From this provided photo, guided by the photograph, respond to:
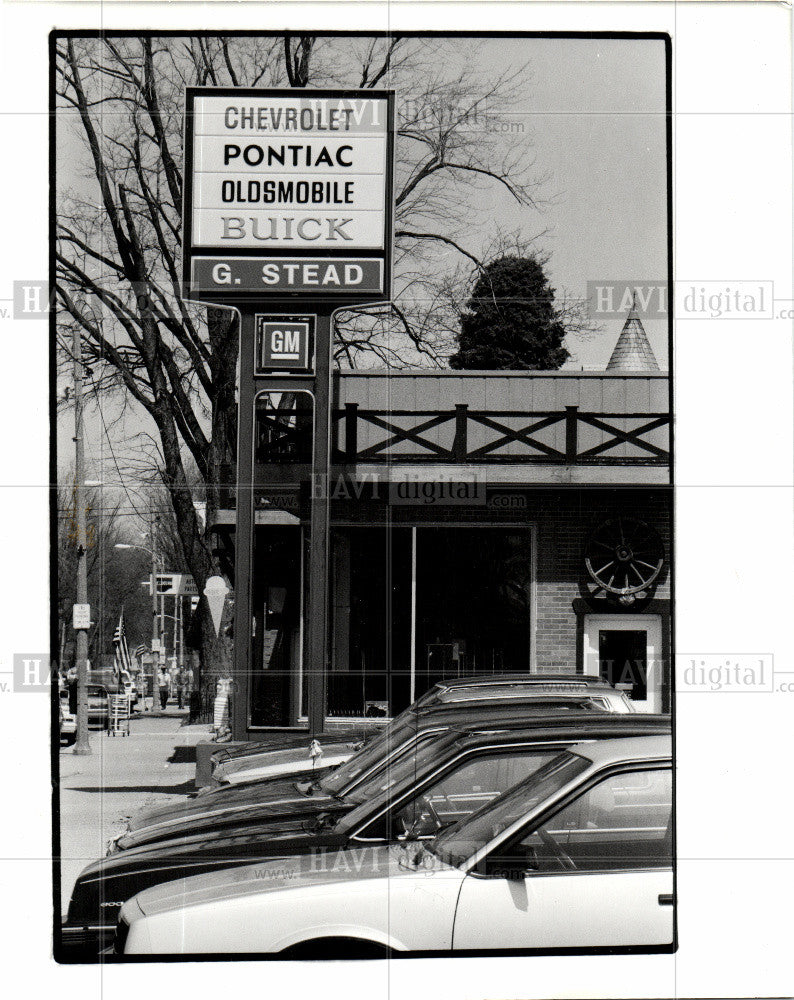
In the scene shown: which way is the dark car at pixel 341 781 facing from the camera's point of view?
to the viewer's left

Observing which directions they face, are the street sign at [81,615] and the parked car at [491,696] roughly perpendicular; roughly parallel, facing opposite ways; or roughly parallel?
roughly perpendicular

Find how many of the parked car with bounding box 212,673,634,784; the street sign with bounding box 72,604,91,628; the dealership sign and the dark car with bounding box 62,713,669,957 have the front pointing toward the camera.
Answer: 2

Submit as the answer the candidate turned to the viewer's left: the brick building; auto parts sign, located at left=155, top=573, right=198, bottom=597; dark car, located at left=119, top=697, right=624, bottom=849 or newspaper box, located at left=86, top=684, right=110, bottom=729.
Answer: the dark car

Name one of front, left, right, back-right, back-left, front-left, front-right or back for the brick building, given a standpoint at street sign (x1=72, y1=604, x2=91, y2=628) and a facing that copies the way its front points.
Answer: left

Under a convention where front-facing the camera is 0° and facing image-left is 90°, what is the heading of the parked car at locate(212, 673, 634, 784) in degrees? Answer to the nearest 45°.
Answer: approximately 90°

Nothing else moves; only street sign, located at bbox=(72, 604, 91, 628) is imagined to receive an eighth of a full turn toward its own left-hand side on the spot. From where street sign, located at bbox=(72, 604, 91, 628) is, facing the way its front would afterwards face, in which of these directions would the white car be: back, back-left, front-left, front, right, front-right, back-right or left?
front

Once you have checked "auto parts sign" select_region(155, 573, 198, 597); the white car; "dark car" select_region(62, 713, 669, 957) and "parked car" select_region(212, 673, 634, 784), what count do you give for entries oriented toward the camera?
1

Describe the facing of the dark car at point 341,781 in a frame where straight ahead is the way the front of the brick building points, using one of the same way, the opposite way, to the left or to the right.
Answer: to the right

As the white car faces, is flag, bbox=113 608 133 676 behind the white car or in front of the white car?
in front

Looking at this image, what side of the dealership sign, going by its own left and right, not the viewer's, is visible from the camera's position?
front
